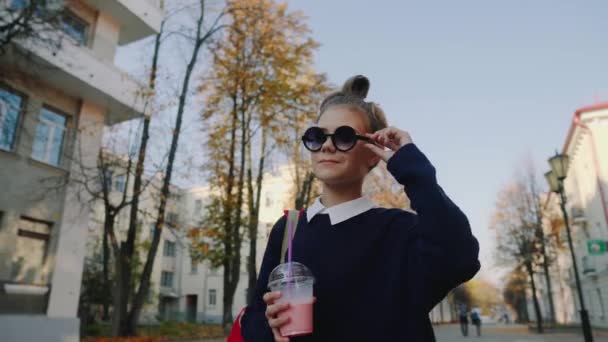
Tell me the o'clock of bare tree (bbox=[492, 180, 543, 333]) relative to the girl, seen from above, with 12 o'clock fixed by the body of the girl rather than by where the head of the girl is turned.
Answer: The bare tree is roughly at 5 o'clock from the girl.

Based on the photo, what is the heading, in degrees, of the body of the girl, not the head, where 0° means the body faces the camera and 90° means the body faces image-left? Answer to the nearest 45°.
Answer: approximately 45°

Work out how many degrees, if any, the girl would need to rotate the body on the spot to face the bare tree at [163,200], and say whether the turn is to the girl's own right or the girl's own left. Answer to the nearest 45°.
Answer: approximately 90° to the girl's own right

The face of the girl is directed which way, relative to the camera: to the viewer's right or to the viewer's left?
to the viewer's left

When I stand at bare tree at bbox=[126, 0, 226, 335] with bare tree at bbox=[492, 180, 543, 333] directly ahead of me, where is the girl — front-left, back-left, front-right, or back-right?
back-right

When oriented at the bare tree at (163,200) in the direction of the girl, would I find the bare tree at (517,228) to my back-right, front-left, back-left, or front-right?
back-left
